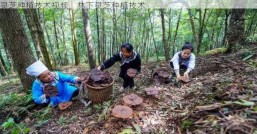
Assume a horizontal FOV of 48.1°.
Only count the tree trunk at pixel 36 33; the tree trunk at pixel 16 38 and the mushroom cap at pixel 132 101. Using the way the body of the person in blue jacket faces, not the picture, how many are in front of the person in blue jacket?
1

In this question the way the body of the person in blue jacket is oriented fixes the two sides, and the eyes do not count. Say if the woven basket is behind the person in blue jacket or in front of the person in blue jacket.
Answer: in front

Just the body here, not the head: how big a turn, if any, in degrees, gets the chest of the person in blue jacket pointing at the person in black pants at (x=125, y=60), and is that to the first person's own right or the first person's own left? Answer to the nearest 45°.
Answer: approximately 45° to the first person's own left

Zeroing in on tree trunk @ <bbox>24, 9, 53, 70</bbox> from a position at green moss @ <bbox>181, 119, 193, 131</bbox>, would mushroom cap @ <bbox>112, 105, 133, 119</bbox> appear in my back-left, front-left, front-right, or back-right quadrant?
front-left

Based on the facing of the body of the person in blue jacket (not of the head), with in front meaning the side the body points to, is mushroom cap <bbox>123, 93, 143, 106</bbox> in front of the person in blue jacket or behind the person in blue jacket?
in front

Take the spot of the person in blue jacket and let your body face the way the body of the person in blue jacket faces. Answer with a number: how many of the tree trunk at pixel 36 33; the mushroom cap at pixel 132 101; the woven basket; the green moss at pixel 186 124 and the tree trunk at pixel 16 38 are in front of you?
3

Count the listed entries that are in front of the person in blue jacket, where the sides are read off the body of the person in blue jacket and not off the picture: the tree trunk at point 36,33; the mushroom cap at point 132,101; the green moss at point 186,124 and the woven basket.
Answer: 3

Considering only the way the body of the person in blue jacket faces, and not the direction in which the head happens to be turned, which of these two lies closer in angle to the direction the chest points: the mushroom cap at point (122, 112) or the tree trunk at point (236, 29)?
the mushroom cap

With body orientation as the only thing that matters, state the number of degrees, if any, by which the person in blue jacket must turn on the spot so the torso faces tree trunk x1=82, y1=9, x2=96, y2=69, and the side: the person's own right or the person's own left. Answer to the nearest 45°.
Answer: approximately 135° to the person's own left

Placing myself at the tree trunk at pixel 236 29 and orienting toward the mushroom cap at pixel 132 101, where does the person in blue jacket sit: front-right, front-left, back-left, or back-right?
front-right

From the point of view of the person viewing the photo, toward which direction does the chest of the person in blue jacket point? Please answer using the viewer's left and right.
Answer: facing the viewer and to the right of the viewer

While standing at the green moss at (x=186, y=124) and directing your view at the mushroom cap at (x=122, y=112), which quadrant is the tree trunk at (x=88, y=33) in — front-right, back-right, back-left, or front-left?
front-right

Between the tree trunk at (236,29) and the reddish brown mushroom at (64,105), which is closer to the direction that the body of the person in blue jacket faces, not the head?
the reddish brown mushroom

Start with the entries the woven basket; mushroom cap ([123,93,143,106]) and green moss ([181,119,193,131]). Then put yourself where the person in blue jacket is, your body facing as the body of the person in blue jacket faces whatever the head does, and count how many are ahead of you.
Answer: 3

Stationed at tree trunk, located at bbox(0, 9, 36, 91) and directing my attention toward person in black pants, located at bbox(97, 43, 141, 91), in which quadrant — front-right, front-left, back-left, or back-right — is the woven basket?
front-right

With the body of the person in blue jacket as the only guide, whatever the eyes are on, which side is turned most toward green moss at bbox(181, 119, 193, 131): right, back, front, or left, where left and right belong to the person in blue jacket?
front

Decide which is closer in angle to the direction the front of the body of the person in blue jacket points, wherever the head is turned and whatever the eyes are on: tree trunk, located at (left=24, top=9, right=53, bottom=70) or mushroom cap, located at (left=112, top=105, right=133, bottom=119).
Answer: the mushroom cap
